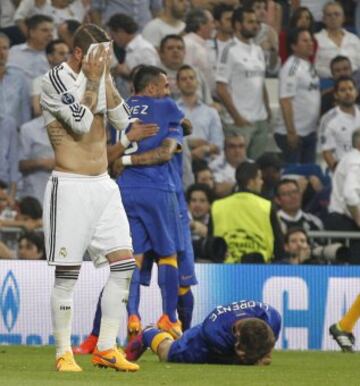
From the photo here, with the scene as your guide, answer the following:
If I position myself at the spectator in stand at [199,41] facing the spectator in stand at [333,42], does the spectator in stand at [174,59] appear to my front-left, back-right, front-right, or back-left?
back-right

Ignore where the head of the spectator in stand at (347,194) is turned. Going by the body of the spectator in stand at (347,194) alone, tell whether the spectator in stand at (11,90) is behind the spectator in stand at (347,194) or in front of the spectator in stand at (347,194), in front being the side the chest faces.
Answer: behind

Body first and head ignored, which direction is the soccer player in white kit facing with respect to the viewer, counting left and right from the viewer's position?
facing the viewer and to the right of the viewer

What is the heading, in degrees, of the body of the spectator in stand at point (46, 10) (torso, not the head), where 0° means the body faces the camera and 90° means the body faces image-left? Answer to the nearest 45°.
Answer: approximately 0°

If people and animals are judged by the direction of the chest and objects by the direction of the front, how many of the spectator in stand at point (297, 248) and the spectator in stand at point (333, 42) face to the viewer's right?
0

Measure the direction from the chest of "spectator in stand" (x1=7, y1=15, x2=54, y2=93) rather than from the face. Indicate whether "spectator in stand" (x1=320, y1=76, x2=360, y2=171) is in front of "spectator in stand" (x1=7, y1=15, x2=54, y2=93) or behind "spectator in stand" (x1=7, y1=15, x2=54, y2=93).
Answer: in front

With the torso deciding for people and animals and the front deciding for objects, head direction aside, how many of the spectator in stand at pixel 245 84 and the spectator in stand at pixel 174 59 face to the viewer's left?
0
